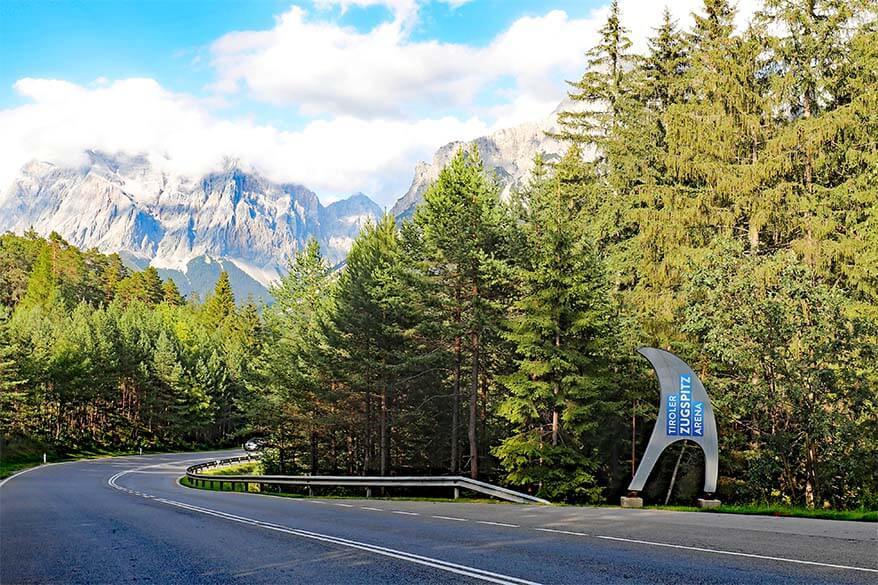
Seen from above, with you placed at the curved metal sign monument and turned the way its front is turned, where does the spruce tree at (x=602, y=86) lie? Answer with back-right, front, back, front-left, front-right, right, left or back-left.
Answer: back

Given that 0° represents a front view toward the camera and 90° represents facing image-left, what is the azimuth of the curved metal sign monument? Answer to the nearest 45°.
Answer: approximately 0°

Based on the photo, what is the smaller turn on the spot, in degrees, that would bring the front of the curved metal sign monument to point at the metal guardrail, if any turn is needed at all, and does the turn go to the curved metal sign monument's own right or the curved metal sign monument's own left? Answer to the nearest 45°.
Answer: approximately 135° to the curved metal sign monument's own right

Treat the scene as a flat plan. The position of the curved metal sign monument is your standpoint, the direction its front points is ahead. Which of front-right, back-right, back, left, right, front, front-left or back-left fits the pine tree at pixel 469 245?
back-right

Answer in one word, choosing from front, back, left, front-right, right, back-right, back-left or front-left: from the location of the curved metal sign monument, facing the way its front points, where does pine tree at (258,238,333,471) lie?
back-right

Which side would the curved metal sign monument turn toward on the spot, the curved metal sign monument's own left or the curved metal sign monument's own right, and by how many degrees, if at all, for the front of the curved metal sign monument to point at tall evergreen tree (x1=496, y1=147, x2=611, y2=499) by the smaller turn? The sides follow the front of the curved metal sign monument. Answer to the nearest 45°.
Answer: approximately 135° to the curved metal sign monument's own right
